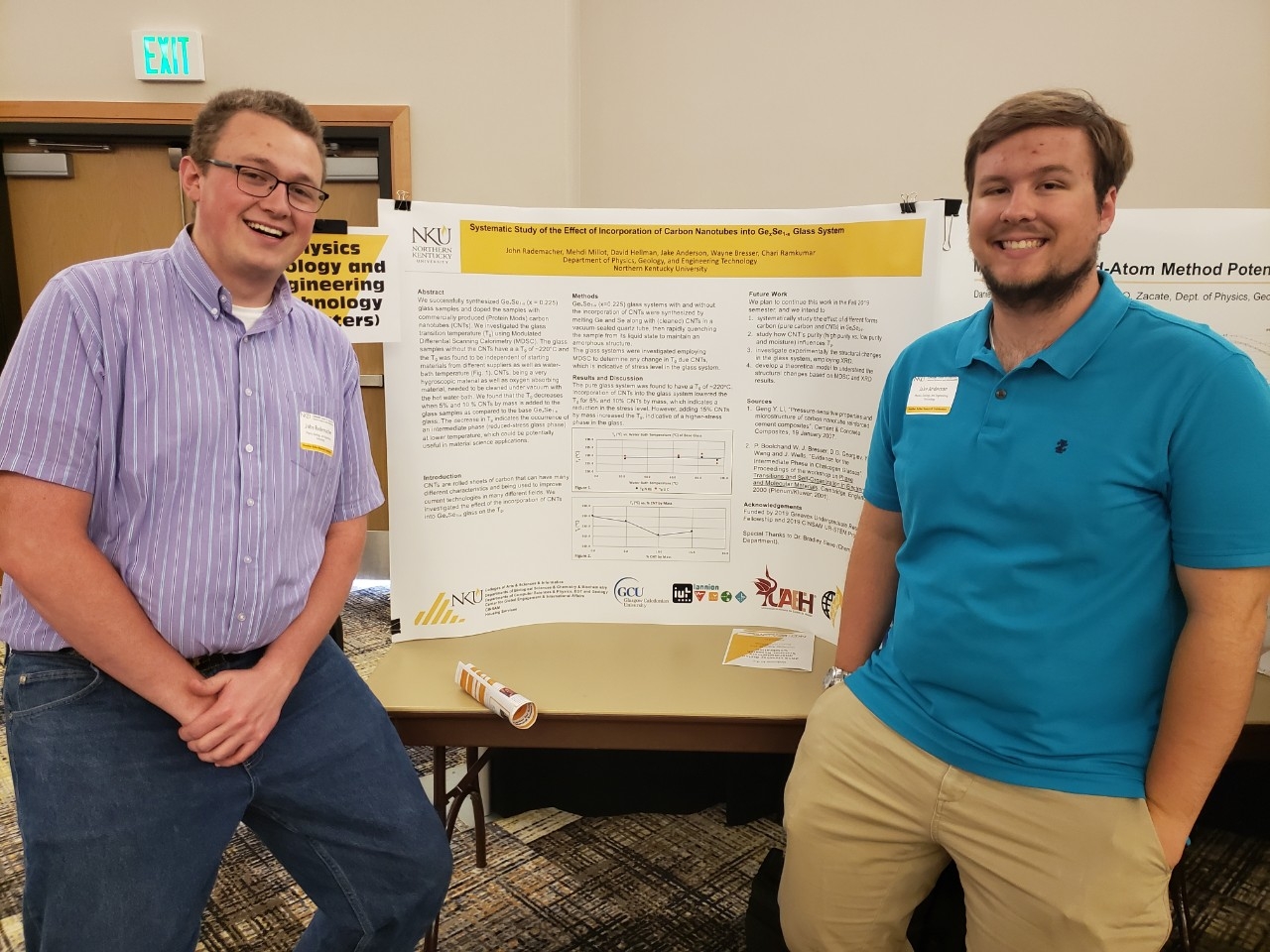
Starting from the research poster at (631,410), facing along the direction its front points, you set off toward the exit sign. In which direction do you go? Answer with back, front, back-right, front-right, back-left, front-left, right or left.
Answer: back-right

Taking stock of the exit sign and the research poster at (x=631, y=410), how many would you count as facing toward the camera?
2

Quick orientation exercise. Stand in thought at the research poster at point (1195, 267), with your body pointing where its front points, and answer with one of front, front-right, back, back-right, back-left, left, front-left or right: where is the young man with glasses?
front-right

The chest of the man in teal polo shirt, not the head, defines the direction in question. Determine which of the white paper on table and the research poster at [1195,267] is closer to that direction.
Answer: the white paper on table

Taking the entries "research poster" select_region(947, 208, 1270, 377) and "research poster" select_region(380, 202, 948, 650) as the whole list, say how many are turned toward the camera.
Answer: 2

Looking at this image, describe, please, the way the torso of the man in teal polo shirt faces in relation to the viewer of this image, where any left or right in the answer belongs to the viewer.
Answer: facing the viewer and to the left of the viewer

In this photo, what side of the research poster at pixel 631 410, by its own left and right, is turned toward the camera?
front

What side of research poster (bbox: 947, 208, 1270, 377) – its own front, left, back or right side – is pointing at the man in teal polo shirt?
front

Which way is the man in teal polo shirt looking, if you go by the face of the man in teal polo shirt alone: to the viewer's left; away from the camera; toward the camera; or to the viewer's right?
toward the camera

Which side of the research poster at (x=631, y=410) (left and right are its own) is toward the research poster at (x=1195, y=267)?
left

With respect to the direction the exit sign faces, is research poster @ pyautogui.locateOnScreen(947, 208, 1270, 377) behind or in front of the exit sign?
in front

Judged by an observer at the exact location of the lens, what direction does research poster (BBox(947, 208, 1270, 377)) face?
facing the viewer

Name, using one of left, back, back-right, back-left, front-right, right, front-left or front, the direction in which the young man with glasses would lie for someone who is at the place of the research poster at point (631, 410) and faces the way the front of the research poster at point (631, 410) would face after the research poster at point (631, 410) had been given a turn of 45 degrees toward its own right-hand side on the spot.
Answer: front

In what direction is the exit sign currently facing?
toward the camera

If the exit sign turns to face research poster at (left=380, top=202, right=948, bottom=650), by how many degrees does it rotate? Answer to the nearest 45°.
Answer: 0° — it already faces it

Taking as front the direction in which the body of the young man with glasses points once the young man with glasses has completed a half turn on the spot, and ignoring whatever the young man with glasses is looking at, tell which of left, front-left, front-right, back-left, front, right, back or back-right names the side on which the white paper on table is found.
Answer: back-right
